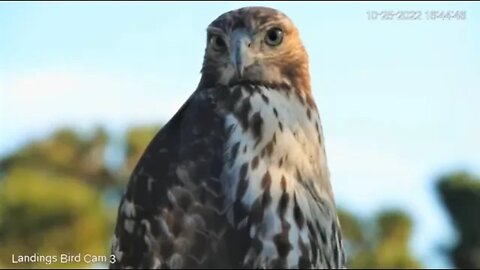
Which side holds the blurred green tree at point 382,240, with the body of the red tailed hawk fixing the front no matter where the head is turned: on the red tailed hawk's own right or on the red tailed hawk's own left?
on the red tailed hawk's own left

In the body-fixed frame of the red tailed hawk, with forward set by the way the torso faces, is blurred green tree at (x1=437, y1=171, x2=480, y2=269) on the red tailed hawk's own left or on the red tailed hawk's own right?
on the red tailed hawk's own left

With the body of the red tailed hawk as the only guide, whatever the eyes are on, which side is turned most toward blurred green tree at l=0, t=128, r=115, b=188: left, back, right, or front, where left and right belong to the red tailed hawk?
back

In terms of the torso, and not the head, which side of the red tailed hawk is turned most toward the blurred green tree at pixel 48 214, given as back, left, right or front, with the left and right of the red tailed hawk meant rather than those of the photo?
back

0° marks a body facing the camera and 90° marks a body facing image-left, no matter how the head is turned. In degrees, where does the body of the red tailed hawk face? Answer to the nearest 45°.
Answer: approximately 315°

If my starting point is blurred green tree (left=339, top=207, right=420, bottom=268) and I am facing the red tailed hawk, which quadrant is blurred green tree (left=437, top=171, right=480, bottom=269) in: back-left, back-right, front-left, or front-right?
back-left
